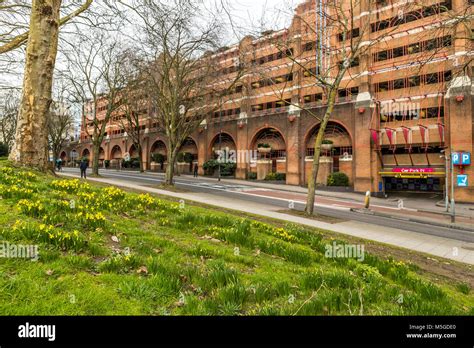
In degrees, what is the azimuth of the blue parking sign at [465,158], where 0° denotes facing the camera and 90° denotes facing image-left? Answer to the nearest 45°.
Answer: approximately 0°

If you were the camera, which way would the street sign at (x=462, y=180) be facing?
facing the viewer

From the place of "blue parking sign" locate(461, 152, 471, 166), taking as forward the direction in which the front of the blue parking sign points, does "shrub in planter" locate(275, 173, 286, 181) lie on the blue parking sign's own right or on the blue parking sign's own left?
on the blue parking sign's own right
